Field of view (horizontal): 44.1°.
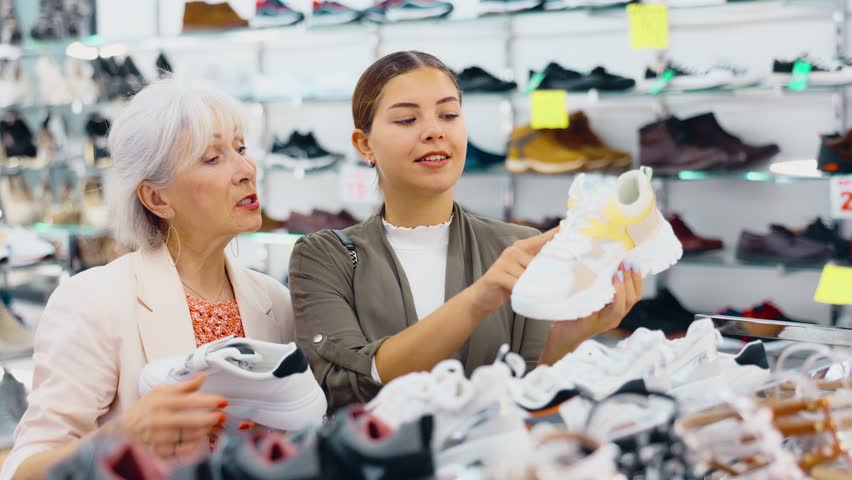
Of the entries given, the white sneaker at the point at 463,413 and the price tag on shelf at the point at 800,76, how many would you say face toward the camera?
1

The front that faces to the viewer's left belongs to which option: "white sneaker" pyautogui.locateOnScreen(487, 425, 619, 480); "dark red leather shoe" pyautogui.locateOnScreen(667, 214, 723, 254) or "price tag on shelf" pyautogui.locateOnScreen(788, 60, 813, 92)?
the white sneaker

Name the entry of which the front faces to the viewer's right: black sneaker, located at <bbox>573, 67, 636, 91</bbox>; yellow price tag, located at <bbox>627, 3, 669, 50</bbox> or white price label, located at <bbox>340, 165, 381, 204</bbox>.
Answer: the black sneaker

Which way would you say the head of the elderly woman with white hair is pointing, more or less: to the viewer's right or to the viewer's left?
to the viewer's right
